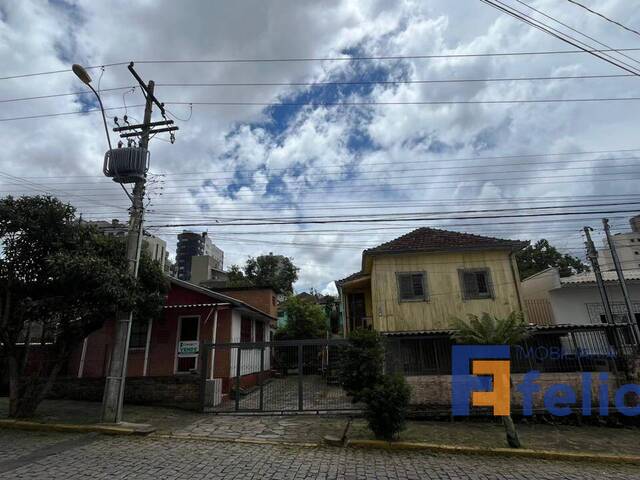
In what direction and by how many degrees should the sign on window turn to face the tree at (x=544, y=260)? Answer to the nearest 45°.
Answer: approximately 90° to its left

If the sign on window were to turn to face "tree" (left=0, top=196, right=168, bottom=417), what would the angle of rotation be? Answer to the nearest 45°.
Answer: approximately 45° to its right

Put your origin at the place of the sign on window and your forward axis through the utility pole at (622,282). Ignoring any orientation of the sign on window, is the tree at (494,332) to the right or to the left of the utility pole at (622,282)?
right

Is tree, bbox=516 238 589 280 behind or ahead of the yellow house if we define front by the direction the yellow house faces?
behind

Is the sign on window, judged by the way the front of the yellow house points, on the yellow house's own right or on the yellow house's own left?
on the yellow house's own right

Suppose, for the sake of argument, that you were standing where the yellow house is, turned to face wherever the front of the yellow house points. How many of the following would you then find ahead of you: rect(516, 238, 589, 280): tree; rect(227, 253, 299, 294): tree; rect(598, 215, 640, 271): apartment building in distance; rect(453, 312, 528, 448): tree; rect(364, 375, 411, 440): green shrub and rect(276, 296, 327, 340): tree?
2

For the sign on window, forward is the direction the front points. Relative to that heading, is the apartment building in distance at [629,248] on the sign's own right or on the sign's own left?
on the sign's own left

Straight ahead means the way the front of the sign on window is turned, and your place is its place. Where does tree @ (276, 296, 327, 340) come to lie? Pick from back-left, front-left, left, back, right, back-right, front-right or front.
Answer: back-left

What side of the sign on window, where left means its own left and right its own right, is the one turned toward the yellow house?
left

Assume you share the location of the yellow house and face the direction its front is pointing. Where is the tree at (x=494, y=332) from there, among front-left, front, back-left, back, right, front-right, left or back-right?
front

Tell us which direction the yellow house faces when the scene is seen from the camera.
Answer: facing the viewer

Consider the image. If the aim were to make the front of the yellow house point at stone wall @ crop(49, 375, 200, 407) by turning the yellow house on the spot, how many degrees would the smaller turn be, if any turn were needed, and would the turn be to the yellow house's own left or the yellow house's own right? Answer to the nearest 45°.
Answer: approximately 45° to the yellow house's own right

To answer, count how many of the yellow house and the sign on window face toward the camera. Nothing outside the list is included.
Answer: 2

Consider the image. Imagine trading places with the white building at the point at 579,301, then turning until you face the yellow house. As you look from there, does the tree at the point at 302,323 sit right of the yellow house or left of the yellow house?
right

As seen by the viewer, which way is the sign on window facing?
toward the camera

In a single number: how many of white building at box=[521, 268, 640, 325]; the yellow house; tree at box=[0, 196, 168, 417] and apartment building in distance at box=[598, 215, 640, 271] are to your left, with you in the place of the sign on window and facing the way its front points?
3

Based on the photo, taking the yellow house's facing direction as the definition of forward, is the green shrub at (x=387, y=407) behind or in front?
in front

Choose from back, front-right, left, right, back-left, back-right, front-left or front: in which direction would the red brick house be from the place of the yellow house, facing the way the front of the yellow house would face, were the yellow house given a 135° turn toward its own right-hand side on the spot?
left
